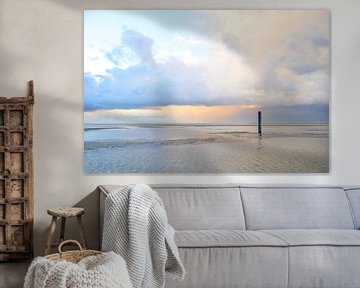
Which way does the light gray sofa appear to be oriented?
toward the camera

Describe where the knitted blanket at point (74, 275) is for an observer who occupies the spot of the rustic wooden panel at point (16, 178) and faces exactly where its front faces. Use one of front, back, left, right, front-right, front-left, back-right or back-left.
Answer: front

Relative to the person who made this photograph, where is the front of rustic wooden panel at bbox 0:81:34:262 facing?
facing the viewer

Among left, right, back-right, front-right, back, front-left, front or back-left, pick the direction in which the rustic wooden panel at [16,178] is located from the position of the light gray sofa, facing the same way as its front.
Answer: right

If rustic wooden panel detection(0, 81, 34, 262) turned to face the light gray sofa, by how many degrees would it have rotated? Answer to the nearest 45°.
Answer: approximately 45° to its left

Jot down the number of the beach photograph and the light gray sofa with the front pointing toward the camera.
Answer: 2

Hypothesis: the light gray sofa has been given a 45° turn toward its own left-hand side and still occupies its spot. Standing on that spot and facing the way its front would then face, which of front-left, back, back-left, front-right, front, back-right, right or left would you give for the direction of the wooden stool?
back-right

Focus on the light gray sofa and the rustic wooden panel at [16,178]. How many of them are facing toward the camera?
2

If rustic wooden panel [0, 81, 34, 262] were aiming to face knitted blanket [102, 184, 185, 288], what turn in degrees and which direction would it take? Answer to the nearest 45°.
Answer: approximately 45° to its left

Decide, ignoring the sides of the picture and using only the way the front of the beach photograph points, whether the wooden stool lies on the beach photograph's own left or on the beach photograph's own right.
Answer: on the beach photograph's own right

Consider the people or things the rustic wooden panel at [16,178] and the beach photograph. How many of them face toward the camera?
2

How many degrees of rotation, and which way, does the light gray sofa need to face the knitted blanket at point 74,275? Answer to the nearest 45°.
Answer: approximately 45° to its right

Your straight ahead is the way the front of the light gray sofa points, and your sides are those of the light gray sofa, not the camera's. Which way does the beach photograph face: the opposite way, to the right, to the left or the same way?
the same way

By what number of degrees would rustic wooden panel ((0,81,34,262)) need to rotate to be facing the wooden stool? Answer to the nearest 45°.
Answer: approximately 45° to its left
